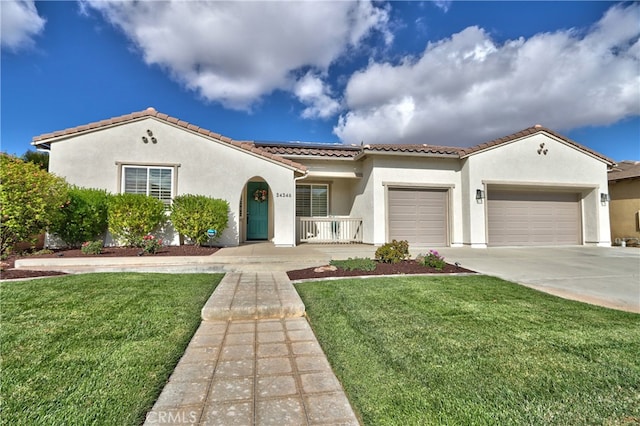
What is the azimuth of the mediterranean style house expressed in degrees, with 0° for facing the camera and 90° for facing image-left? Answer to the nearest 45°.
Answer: approximately 0°

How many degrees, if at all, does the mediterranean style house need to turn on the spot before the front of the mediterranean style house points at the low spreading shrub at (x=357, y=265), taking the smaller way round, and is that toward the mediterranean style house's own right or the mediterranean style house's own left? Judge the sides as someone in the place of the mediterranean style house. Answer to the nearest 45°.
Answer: approximately 45° to the mediterranean style house's own right

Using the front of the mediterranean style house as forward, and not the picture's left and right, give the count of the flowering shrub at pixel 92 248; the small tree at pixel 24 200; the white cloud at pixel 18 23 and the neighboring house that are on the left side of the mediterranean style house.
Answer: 1

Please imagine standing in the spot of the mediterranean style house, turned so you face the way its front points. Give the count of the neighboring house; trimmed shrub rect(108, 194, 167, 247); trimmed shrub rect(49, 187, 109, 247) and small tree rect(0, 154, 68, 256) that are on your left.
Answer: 1

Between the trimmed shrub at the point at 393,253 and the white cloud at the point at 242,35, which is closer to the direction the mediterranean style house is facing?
the trimmed shrub

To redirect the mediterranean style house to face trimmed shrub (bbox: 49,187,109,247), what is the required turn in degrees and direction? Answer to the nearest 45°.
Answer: approximately 90° to its right

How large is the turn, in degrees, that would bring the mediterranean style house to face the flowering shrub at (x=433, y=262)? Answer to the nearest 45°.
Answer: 0° — it already faces it

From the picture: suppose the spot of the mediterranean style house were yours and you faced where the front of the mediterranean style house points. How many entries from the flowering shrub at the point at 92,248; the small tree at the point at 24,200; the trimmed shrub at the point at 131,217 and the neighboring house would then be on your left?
1

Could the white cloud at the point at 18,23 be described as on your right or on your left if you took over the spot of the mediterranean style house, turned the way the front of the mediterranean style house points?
on your right

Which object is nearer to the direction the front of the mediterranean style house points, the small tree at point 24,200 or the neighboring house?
the small tree

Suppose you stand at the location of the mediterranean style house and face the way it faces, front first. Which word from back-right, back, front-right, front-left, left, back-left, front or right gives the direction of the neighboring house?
left
